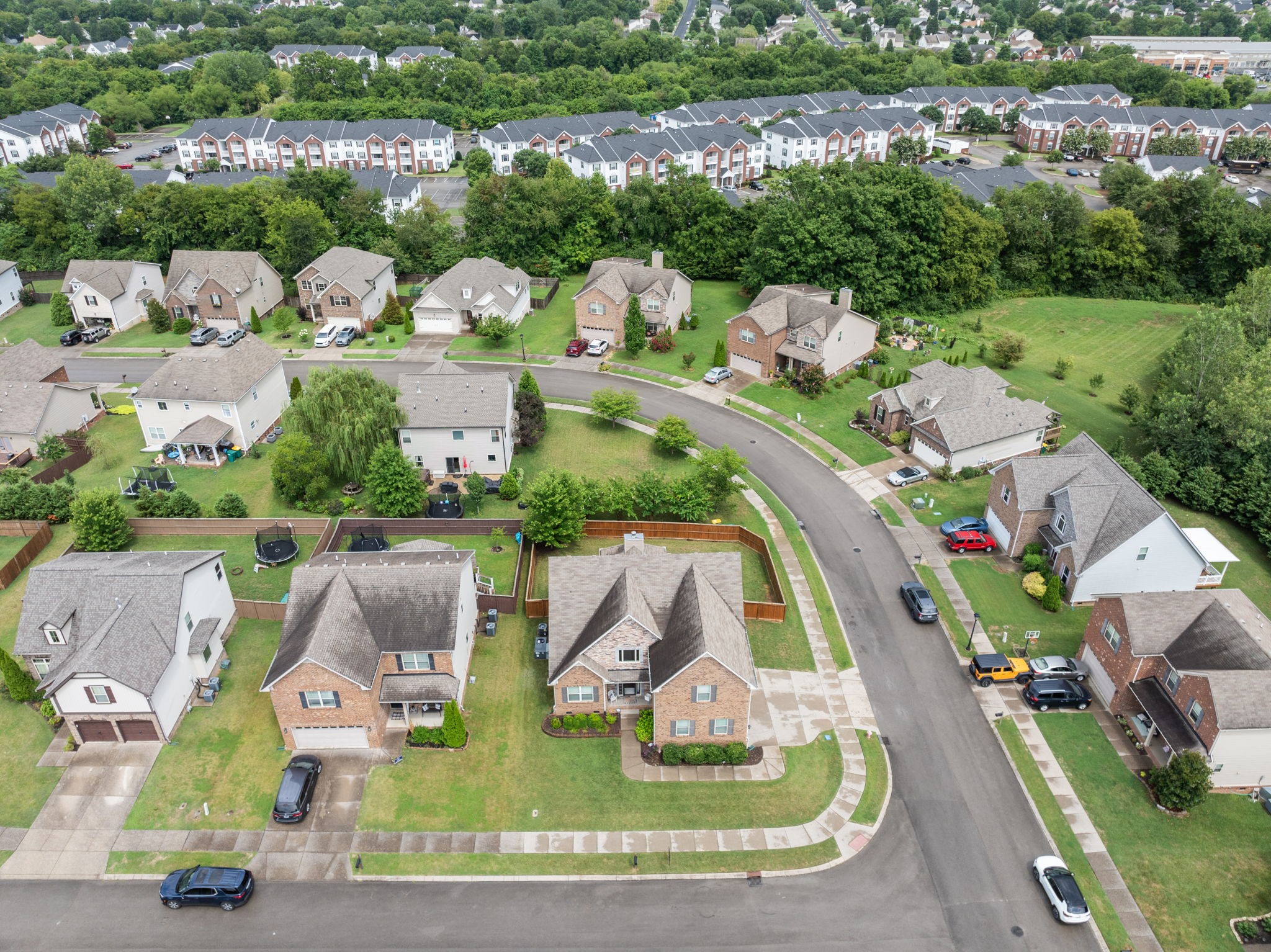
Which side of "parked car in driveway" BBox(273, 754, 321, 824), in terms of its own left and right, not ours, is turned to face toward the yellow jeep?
right

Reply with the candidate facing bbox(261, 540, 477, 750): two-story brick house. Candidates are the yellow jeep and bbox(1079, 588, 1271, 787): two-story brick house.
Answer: bbox(1079, 588, 1271, 787): two-story brick house

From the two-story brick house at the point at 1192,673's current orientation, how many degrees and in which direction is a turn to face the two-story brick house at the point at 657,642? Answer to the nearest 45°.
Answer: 0° — it already faces it

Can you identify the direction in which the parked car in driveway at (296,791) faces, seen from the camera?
facing away from the viewer

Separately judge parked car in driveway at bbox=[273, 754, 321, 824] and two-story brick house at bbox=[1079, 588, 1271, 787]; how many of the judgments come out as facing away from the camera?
1

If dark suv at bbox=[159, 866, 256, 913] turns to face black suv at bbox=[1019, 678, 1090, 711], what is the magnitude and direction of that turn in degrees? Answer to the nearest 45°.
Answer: approximately 180°

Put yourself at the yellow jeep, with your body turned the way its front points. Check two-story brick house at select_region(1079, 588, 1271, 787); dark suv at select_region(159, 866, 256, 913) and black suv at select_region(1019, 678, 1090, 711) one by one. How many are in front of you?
2

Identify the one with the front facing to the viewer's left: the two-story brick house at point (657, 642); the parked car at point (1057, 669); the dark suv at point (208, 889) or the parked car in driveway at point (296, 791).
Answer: the dark suv

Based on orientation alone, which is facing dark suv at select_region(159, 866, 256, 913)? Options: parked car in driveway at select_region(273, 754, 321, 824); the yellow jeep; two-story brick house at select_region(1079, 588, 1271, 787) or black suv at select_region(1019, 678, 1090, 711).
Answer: the two-story brick house

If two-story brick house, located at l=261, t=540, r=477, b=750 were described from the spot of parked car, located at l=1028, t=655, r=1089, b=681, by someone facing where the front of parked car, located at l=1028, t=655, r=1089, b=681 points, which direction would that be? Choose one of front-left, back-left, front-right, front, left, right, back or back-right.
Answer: back-right

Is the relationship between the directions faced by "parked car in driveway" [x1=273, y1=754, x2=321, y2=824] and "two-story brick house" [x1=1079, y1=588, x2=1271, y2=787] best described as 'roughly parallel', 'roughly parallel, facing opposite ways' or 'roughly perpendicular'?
roughly perpendicular

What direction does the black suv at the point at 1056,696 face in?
to the viewer's right

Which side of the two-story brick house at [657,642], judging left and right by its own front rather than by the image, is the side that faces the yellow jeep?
left

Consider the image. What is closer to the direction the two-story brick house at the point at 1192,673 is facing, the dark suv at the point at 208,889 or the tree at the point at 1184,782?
the dark suv

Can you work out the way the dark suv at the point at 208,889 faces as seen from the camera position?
facing to the left of the viewer

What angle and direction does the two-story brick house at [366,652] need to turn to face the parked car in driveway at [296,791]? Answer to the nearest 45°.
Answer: approximately 45° to its right
